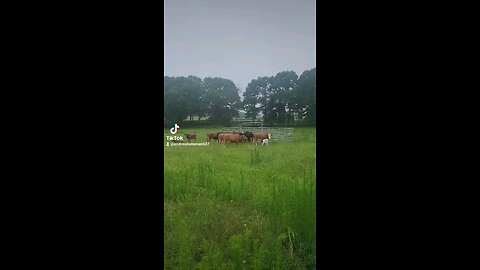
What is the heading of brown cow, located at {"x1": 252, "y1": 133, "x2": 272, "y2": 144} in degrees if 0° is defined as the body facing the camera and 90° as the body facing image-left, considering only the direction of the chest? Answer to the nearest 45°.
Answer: approximately 270°
